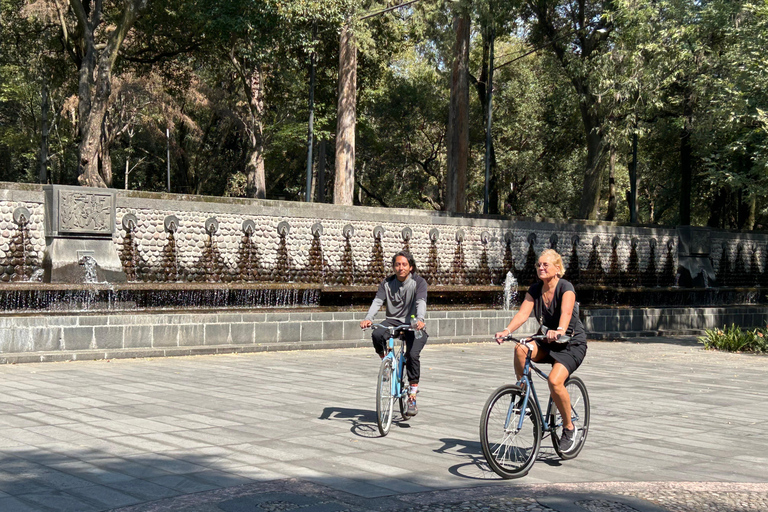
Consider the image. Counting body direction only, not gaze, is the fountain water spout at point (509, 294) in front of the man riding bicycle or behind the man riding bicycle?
behind

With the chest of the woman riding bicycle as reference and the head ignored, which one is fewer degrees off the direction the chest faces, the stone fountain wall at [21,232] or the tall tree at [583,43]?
the stone fountain wall

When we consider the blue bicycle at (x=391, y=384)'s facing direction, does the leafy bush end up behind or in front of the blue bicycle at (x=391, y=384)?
behind

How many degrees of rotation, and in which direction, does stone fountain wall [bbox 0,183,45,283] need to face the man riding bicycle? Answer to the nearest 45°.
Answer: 0° — it already faces them

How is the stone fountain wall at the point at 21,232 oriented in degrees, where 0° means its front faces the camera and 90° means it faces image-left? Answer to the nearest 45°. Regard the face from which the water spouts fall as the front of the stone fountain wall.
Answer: approximately 0°

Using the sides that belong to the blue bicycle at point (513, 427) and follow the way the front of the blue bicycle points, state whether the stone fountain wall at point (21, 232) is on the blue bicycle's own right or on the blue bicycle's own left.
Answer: on the blue bicycle's own right

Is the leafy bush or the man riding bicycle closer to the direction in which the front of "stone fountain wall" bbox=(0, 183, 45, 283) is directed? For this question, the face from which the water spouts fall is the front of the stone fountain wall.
the man riding bicycle

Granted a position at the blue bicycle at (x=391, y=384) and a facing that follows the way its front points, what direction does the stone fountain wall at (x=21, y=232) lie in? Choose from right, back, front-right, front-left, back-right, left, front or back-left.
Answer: back-right

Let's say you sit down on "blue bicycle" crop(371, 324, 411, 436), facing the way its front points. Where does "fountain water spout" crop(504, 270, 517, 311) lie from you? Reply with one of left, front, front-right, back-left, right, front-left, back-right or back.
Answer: back

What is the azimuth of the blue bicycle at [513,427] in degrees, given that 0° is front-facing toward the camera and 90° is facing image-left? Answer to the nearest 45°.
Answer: approximately 45°
